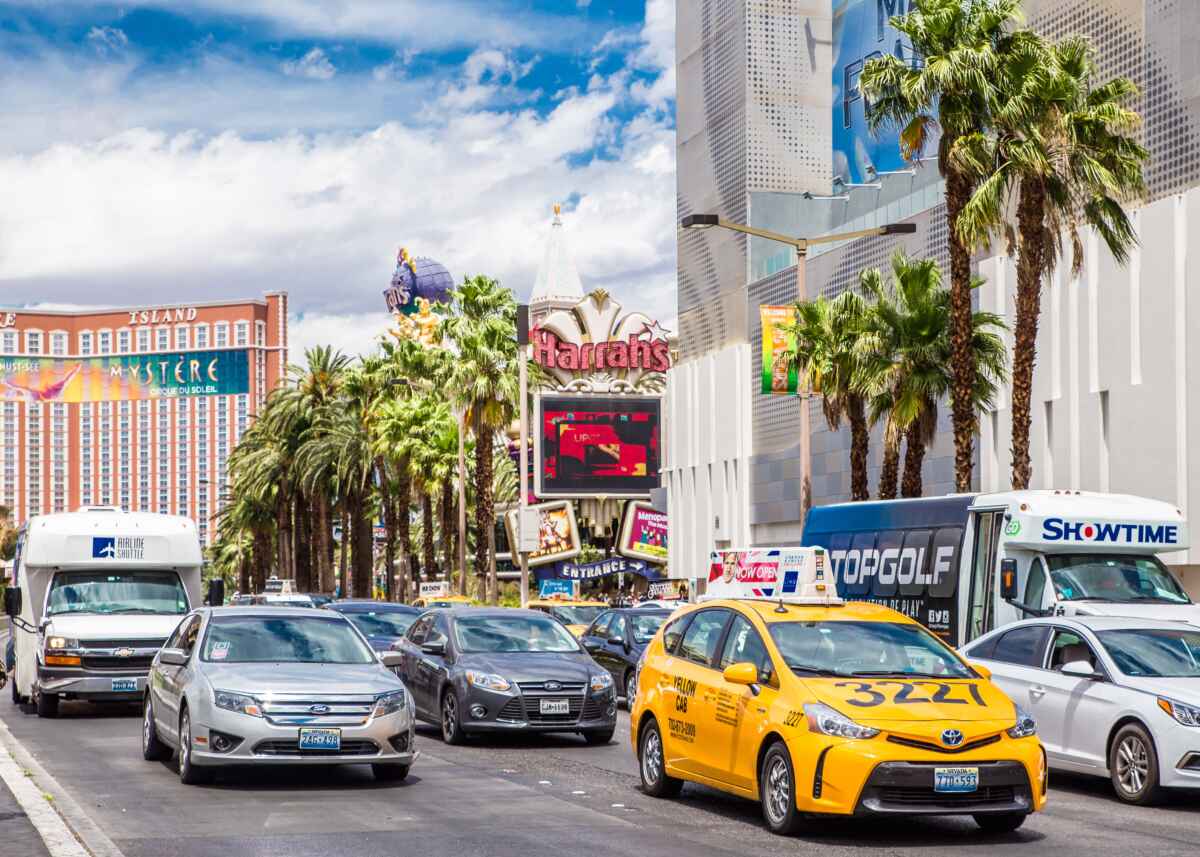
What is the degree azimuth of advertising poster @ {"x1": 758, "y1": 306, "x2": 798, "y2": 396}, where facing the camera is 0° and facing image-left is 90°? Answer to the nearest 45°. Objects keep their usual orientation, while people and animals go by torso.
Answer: approximately 0°

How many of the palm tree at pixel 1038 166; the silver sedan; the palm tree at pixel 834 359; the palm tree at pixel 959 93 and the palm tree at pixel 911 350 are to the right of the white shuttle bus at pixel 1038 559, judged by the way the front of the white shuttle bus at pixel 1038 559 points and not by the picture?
1

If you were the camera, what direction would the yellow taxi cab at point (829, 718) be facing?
facing the viewer and to the right of the viewer

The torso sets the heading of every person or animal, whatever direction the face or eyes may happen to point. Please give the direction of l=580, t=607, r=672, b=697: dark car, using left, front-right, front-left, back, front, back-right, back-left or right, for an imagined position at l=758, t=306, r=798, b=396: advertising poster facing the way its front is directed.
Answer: front

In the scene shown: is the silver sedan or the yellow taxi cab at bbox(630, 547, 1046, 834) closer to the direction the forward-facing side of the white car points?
the yellow taxi cab

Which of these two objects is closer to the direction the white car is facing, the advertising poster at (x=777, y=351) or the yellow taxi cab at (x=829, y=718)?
the yellow taxi cab

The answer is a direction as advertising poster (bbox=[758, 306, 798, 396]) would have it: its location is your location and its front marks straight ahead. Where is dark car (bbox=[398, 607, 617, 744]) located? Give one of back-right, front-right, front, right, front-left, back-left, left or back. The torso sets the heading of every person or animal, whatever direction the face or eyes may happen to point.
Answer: front

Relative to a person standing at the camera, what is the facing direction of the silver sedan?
facing the viewer

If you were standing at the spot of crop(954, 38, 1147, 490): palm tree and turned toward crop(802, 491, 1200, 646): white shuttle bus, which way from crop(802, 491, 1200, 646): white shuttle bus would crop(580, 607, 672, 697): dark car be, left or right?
right

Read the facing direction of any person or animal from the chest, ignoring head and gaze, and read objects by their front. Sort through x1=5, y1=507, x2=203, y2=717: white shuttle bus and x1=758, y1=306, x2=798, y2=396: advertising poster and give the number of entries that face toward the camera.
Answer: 2

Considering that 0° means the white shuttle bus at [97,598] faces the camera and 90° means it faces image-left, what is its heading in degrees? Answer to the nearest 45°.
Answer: approximately 0°

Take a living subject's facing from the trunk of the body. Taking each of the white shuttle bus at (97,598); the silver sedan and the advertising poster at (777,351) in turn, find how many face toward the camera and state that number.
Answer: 3

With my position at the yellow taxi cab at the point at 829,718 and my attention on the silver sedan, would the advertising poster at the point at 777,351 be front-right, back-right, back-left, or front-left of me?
front-right

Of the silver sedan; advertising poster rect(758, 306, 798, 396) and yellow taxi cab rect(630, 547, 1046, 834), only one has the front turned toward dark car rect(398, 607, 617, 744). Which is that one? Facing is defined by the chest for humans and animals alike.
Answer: the advertising poster

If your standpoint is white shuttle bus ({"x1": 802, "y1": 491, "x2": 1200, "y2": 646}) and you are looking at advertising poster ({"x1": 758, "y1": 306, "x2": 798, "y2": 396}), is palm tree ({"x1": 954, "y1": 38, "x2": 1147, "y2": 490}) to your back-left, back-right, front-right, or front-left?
front-right

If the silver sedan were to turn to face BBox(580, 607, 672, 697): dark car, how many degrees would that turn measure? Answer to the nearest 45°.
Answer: approximately 135° to its left

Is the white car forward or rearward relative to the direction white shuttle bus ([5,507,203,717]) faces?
forward

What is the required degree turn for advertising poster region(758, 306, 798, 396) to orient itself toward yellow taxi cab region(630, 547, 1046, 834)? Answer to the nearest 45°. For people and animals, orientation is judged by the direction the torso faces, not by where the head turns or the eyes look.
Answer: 0° — it already faces it

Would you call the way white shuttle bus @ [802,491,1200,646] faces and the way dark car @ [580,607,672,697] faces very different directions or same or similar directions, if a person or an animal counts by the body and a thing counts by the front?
same or similar directions

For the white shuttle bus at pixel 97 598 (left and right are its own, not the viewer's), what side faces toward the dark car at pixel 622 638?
left
